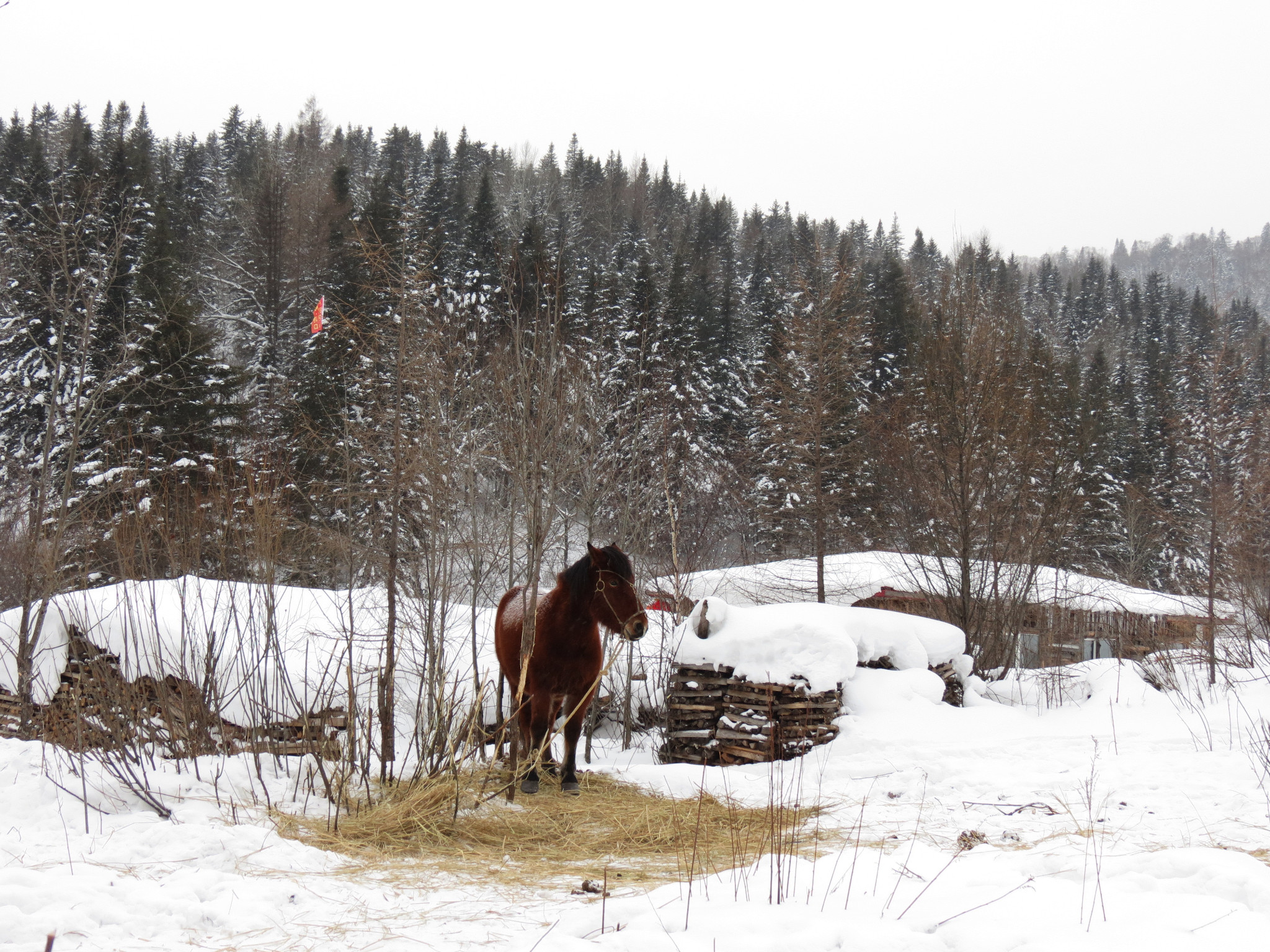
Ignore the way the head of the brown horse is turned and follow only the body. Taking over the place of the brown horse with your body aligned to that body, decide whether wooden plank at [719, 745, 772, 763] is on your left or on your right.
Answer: on your left

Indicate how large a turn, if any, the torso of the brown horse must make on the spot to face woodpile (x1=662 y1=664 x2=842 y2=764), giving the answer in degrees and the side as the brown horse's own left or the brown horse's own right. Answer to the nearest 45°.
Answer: approximately 90° to the brown horse's own left

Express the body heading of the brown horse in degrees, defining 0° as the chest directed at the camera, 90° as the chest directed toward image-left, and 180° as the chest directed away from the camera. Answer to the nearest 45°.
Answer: approximately 315°

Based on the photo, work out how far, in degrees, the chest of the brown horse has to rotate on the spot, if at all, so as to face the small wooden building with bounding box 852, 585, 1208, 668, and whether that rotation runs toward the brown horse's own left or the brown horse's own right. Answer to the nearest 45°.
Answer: approximately 90° to the brown horse's own left

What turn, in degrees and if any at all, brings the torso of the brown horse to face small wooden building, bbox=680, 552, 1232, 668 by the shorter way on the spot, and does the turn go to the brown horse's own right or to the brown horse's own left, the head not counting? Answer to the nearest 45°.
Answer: approximately 90° to the brown horse's own left

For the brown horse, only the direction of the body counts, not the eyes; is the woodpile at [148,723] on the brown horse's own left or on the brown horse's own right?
on the brown horse's own right

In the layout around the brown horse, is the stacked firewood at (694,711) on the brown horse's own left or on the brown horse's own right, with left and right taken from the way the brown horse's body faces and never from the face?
on the brown horse's own left
